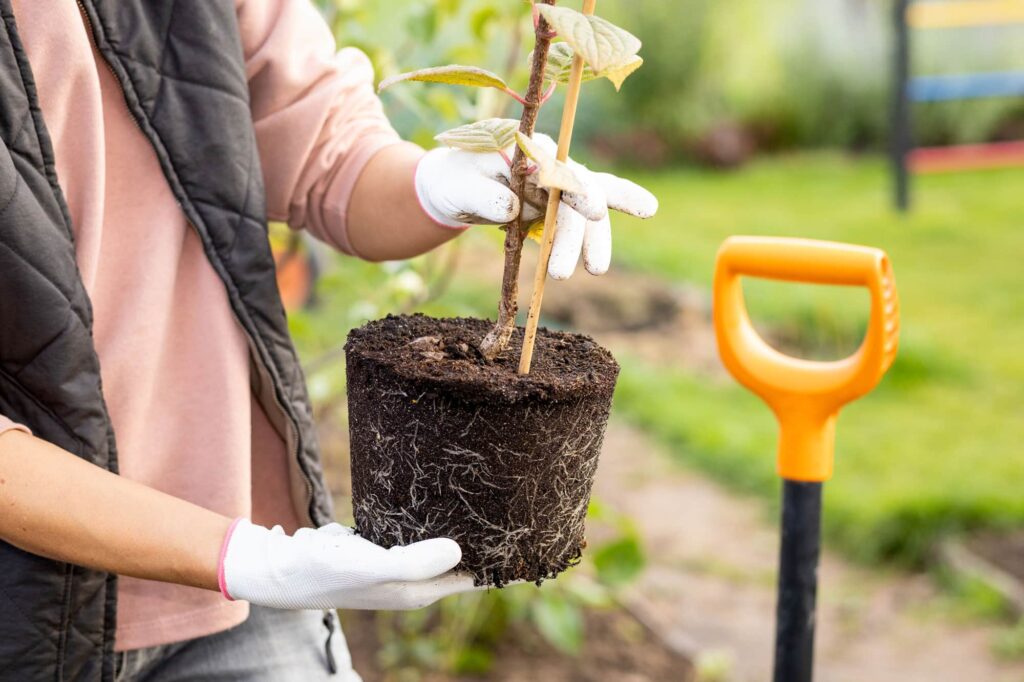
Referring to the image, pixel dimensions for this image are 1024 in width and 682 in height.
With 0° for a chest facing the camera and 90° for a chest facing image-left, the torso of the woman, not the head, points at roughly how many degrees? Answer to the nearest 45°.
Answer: approximately 315°

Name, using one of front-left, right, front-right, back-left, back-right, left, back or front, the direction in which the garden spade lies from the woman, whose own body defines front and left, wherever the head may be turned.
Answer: front-left

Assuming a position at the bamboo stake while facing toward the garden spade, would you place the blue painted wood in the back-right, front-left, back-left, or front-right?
front-left

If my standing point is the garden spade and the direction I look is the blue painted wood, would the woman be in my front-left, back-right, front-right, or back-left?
back-left

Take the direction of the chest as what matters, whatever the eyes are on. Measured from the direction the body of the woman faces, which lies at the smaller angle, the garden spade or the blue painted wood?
the garden spade

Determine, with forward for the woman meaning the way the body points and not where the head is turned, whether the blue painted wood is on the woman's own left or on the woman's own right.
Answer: on the woman's own left
